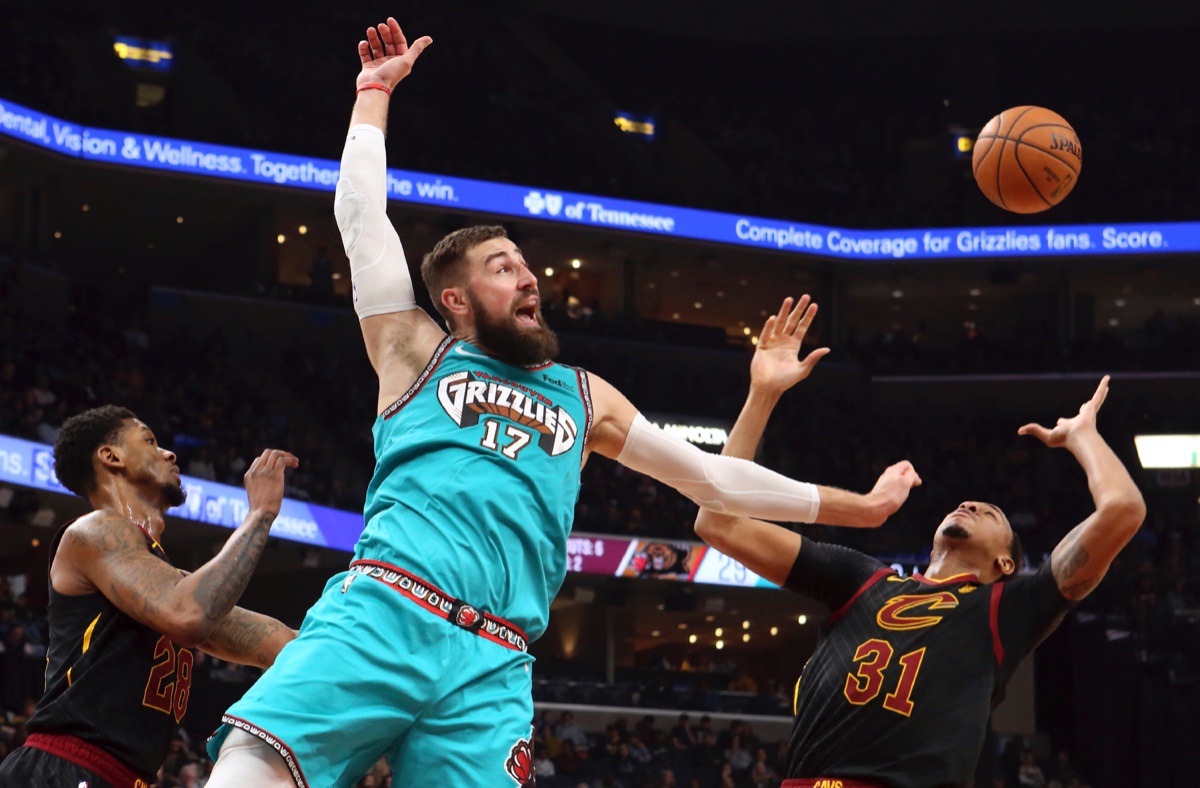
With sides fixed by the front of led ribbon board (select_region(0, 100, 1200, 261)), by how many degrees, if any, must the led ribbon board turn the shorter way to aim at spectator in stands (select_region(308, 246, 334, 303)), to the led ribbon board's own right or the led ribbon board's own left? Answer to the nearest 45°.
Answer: approximately 90° to the led ribbon board's own right

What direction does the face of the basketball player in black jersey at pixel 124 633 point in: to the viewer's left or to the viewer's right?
to the viewer's right

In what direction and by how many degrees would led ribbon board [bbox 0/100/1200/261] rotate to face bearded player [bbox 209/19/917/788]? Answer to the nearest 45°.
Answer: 0° — it already faces them

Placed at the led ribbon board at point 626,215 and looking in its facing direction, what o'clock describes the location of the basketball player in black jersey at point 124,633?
The basketball player in black jersey is roughly at 12 o'clock from the led ribbon board.

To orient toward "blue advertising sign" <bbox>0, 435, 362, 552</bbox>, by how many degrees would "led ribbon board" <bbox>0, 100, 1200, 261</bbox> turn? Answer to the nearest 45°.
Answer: approximately 45° to its right

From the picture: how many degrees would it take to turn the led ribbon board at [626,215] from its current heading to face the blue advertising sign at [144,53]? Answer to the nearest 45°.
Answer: approximately 90° to its right

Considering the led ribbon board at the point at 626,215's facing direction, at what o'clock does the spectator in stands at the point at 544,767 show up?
The spectator in stands is roughly at 12 o'clock from the led ribbon board.

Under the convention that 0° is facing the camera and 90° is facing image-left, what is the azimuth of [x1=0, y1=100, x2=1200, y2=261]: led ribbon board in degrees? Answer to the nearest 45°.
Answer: approximately 0°
